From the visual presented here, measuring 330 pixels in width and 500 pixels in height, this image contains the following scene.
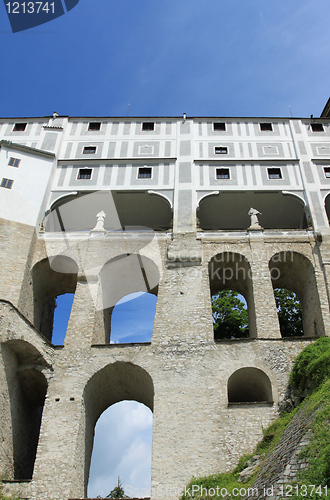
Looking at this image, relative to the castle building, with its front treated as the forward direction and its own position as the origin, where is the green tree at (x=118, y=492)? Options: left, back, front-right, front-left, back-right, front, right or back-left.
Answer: back

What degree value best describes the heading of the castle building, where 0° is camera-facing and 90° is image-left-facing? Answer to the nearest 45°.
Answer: approximately 0°
